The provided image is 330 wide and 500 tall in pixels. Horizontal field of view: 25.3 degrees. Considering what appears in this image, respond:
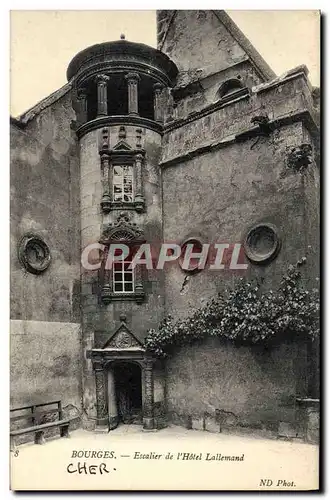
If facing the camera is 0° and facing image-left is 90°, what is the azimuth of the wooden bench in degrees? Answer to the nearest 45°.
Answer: approximately 315°

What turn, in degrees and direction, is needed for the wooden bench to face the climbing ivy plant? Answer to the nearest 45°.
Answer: approximately 45° to its left
